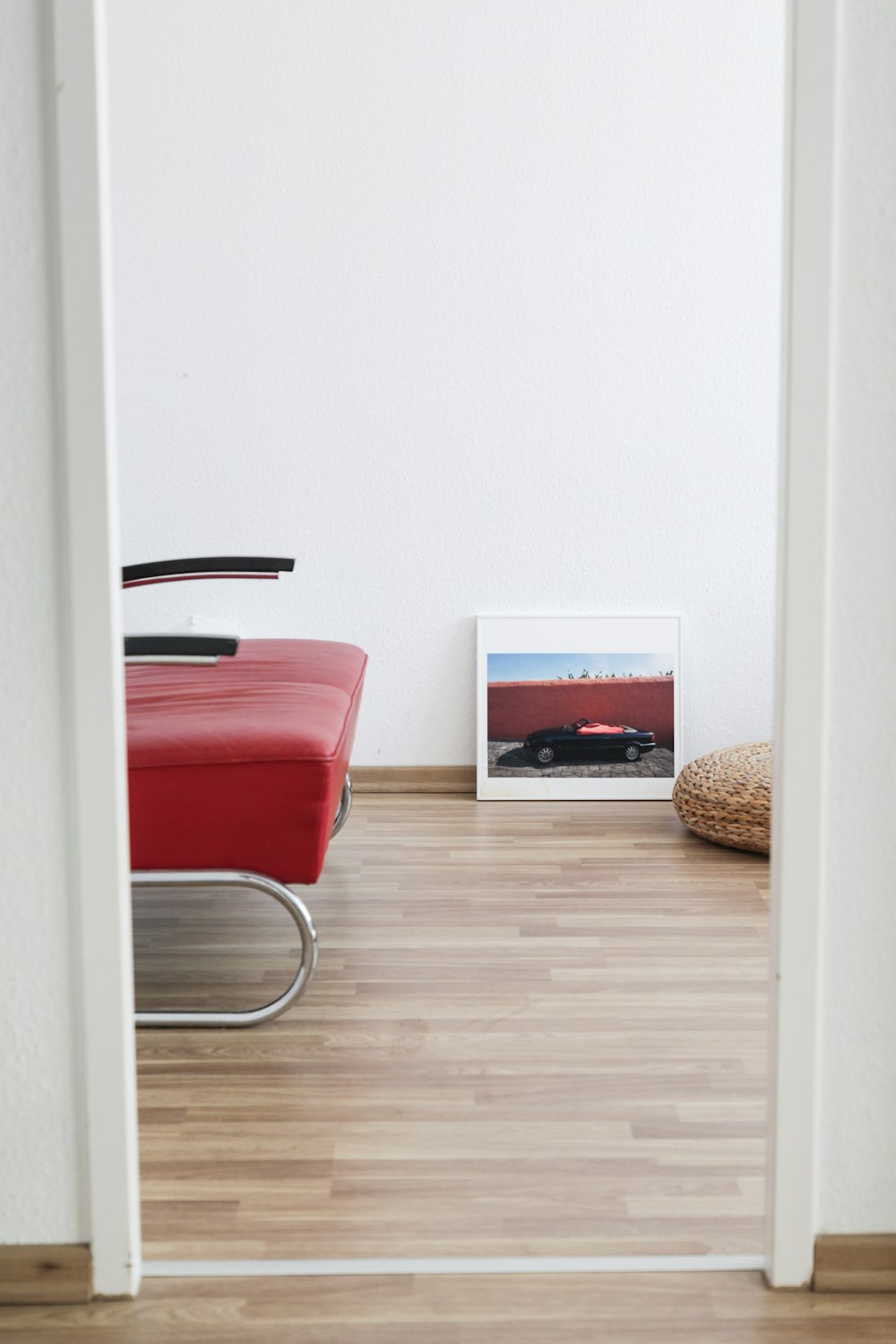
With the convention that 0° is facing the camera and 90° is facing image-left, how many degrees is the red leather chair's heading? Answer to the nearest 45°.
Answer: approximately 270°

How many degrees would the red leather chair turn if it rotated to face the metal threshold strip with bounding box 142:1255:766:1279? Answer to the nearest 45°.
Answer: approximately 90° to its right

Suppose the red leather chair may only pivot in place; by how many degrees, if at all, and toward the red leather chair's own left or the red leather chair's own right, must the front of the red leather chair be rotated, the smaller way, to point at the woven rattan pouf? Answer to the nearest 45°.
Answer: approximately 45° to the red leather chair's own left
